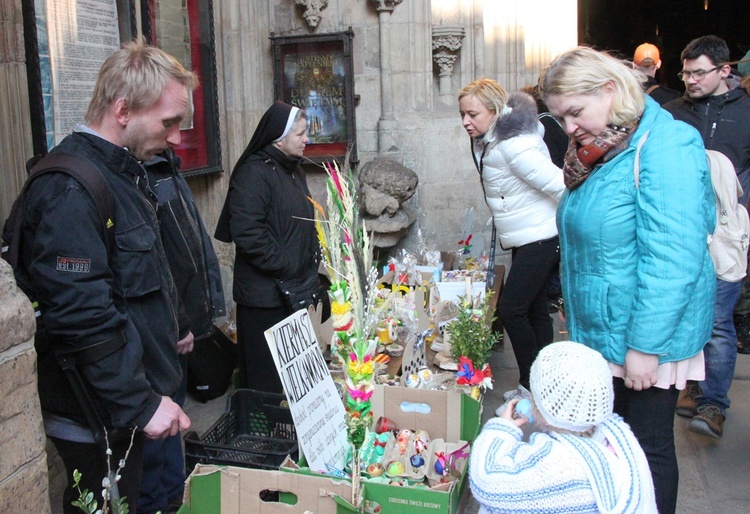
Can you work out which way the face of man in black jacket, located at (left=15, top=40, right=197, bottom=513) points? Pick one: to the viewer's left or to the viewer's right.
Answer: to the viewer's right

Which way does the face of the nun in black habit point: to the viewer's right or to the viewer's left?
to the viewer's right

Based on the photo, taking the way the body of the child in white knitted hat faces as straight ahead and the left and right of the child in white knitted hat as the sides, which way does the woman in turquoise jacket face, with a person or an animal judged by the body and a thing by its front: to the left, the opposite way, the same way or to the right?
to the left

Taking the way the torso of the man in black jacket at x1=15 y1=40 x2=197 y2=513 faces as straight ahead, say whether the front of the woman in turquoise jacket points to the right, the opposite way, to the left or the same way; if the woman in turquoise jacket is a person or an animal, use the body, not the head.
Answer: the opposite way

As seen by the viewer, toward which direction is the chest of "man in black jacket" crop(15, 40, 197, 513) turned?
to the viewer's right

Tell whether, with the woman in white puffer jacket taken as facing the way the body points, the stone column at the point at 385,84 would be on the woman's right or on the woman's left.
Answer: on the woman's right
